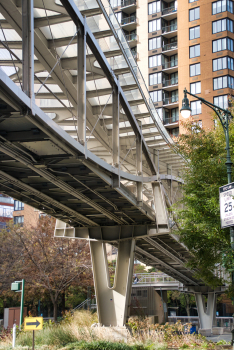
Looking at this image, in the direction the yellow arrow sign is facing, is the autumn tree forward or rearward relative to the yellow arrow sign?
rearward

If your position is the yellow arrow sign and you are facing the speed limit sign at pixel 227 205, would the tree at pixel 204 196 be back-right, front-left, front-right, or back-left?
front-left

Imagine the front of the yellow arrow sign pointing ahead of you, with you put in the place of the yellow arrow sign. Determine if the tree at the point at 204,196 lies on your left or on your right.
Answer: on your left

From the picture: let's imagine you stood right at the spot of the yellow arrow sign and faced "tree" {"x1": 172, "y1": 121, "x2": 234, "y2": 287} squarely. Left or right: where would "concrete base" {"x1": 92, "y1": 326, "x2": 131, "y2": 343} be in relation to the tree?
left

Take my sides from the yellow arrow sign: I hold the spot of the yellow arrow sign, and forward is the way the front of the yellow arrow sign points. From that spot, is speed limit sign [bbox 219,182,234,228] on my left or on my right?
on my left

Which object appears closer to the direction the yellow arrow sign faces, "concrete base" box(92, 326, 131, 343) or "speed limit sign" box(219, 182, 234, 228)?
the speed limit sign

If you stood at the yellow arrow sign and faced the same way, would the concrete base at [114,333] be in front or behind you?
behind

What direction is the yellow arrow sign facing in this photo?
toward the camera
